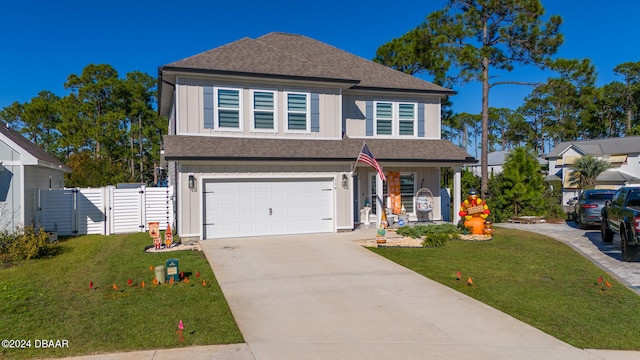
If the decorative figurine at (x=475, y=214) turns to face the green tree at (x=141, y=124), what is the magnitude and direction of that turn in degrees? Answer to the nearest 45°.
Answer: approximately 135° to its right

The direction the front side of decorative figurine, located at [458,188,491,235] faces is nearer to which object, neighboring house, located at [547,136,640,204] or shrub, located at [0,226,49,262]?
the shrub

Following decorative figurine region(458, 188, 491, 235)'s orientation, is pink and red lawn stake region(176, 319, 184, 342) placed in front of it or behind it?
in front

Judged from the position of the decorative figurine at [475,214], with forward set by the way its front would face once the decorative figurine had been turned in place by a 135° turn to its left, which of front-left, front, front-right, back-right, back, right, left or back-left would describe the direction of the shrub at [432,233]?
back

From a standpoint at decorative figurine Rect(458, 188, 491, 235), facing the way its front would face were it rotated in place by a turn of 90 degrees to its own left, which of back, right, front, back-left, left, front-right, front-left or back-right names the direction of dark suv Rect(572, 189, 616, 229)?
front-left

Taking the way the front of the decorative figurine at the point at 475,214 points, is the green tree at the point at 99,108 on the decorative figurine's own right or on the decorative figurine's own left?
on the decorative figurine's own right

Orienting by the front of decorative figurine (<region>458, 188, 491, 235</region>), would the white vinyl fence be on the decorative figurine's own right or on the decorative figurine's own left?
on the decorative figurine's own right

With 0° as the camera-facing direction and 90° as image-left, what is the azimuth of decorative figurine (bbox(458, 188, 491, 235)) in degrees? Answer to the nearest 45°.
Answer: approximately 0°

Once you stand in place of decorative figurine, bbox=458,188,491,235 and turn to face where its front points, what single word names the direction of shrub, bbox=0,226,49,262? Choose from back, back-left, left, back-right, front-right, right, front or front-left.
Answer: front-right

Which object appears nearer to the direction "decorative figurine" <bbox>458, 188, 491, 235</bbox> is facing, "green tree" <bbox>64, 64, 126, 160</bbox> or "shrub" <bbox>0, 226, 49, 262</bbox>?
the shrub

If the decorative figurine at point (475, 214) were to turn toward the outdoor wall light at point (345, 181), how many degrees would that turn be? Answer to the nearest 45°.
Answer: approximately 90° to its right

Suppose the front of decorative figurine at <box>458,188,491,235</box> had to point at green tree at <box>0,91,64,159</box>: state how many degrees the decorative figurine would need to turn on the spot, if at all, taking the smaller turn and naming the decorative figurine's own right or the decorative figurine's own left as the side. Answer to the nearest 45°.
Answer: approximately 90° to the decorative figurine's own right
